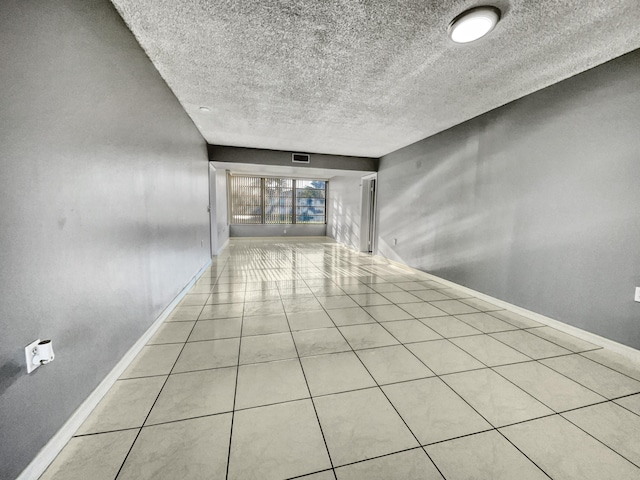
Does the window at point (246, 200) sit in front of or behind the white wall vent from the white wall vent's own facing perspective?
behind

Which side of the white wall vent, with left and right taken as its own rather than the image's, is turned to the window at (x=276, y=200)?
back

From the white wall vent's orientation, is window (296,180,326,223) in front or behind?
behind

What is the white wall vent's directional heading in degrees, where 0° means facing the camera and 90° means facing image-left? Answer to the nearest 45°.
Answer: approximately 0°
